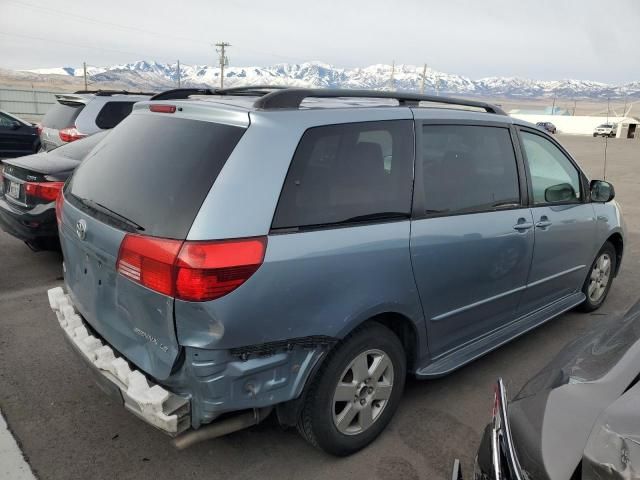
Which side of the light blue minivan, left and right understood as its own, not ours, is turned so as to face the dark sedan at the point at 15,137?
left

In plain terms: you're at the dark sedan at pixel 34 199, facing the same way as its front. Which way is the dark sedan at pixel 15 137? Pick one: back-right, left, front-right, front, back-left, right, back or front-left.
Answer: front-left

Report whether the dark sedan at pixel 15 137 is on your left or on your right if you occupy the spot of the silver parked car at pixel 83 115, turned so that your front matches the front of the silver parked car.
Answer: on your left

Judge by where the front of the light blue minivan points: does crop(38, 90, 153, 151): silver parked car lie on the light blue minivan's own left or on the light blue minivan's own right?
on the light blue minivan's own left

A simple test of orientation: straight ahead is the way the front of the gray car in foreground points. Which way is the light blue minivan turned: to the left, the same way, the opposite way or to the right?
the opposite way

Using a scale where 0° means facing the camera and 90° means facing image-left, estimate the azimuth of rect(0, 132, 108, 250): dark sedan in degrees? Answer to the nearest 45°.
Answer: approximately 225°

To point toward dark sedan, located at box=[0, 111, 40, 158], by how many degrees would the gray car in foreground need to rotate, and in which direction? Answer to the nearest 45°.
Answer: approximately 90° to its right

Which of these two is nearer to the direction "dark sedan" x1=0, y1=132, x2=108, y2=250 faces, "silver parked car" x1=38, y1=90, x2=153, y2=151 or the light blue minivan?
the silver parked car

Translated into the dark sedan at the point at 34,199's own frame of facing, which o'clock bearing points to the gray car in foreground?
The gray car in foreground is roughly at 4 o'clock from the dark sedan.

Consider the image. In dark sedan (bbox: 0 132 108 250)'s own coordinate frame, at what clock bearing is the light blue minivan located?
The light blue minivan is roughly at 4 o'clock from the dark sedan.

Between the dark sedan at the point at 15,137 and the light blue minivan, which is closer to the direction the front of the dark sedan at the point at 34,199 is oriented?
the dark sedan

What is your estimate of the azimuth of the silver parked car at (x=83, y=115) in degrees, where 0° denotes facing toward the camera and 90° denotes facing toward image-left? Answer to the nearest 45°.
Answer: approximately 225°

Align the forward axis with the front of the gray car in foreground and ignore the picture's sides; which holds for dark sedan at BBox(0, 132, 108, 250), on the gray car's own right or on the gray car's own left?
on the gray car's own right

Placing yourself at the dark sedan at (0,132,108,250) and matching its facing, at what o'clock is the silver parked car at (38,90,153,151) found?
The silver parked car is roughly at 11 o'clock from the dark sedan.

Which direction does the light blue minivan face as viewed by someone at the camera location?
facing away from the viewer and to the right of the viewer
